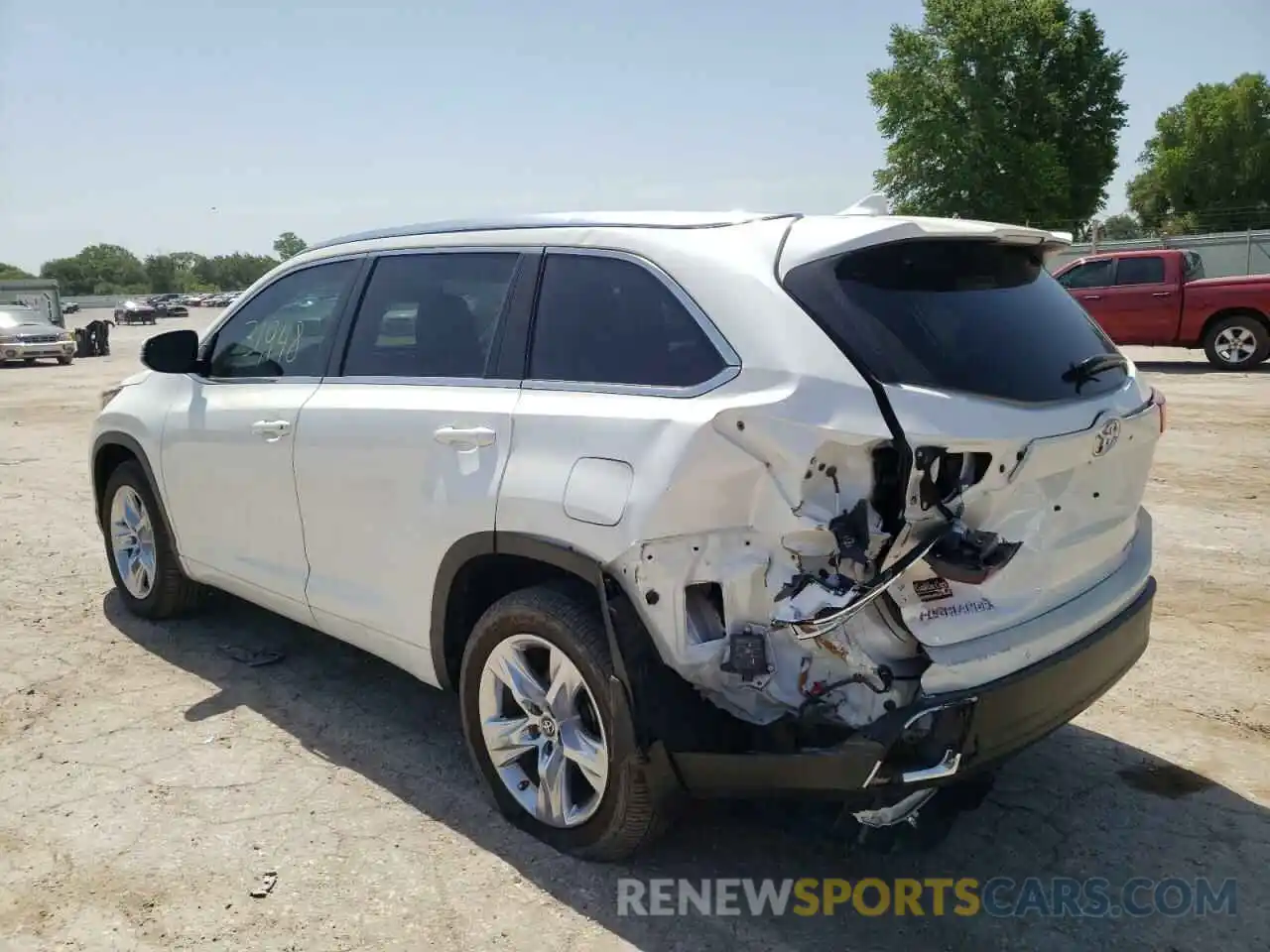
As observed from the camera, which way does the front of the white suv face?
facing away from the viewer and to the left of the viewer

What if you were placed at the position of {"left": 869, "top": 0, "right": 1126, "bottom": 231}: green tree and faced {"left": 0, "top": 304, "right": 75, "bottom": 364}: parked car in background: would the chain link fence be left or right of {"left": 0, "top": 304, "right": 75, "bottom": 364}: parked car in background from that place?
left

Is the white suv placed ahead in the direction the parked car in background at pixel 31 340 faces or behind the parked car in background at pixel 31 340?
ahead

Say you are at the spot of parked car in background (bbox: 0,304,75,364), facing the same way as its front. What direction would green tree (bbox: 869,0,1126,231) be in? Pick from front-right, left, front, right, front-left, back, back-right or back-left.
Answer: front-left

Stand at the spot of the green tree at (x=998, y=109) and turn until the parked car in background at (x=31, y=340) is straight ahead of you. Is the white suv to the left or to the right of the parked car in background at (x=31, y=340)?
left

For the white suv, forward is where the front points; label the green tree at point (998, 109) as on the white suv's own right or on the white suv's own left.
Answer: on the white suv's own right

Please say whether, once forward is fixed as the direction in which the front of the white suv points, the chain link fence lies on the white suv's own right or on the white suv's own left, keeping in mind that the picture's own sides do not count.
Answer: on the white suv's own right

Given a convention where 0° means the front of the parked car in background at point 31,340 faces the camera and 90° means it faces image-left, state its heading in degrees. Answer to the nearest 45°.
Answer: approximately 315°

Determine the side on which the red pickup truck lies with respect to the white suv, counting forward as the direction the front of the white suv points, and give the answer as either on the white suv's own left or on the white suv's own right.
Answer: on the white suv's own right

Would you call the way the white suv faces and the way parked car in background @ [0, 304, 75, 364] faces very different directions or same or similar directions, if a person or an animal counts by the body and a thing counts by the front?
very different directions

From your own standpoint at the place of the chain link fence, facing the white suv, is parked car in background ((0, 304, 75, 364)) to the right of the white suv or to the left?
right

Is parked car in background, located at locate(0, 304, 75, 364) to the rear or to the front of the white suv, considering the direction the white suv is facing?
to the front
